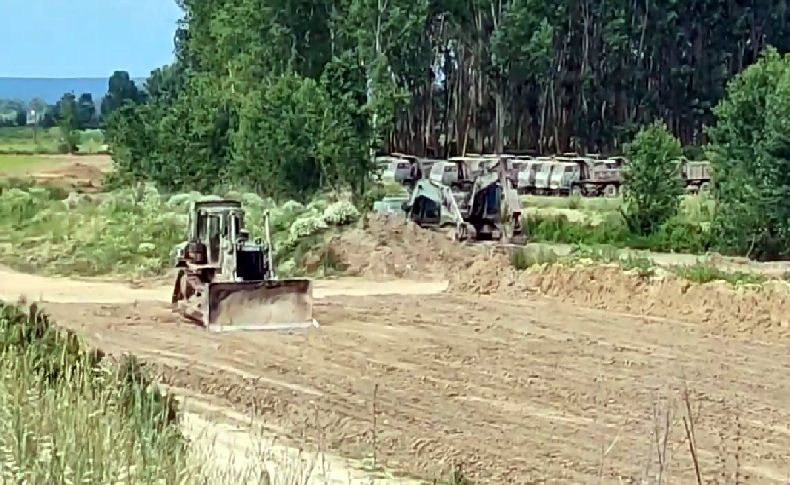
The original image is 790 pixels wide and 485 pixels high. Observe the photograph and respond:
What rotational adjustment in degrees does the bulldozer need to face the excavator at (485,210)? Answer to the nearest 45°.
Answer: approximately 90° to its left

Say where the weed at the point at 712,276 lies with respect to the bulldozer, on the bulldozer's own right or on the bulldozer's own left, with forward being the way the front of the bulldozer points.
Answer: on the bulldozer's own left

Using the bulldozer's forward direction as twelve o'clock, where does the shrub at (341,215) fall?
The shrub is roughly at 8 o'clock from the bulldozer.

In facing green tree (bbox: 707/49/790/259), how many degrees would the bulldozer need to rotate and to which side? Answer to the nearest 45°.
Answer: approximately 90° to its left

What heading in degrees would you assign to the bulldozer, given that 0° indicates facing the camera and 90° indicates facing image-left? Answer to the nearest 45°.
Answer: approximately 315°

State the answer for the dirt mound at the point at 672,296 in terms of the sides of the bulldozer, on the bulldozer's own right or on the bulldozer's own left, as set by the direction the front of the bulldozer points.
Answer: on the bulldozer's own left

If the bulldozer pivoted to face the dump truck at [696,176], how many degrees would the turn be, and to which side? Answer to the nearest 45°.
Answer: approximately 90° to its left
